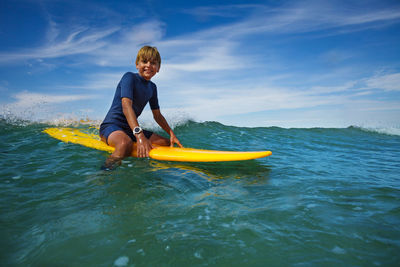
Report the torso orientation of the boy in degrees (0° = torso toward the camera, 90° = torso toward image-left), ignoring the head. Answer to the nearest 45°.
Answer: approximately 315°
